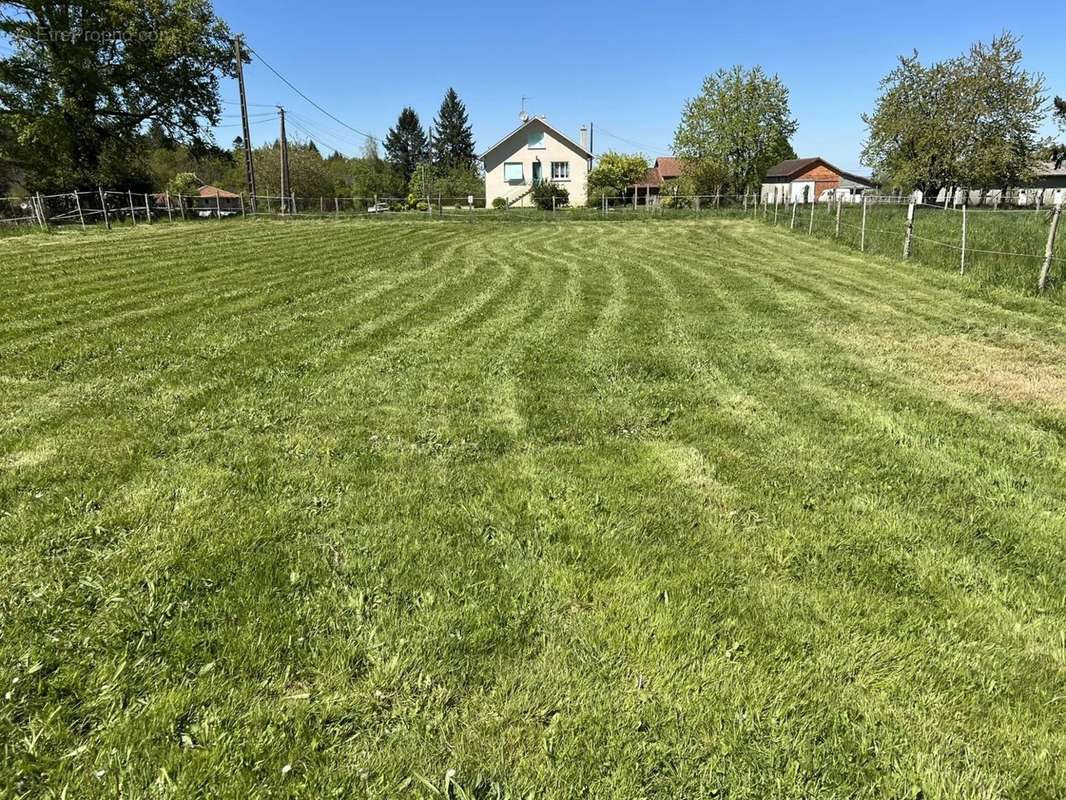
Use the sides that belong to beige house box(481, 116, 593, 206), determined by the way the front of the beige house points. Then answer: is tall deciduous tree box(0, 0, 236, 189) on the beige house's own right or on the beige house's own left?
on the beige house's own right

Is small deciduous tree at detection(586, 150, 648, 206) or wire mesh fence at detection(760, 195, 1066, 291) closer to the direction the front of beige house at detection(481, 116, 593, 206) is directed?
the wire mesh fence

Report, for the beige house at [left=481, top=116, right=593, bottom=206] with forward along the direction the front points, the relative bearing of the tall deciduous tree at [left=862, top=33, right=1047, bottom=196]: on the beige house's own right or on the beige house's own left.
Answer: on the beige house's own left

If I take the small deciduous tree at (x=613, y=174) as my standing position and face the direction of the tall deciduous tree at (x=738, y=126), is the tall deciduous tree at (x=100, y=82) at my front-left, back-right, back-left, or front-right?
back-right

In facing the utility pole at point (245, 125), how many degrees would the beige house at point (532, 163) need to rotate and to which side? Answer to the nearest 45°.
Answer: approximately 45° to its right

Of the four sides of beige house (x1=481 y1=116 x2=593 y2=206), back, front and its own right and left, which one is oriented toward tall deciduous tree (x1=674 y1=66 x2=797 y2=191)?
left

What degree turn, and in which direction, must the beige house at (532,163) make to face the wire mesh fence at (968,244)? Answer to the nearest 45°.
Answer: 0° — it already faces it

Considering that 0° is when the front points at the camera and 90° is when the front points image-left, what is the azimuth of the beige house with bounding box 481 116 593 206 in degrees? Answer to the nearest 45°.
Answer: approximately 0°

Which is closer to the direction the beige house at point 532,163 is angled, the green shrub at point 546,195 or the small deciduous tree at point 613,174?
the green shrub
